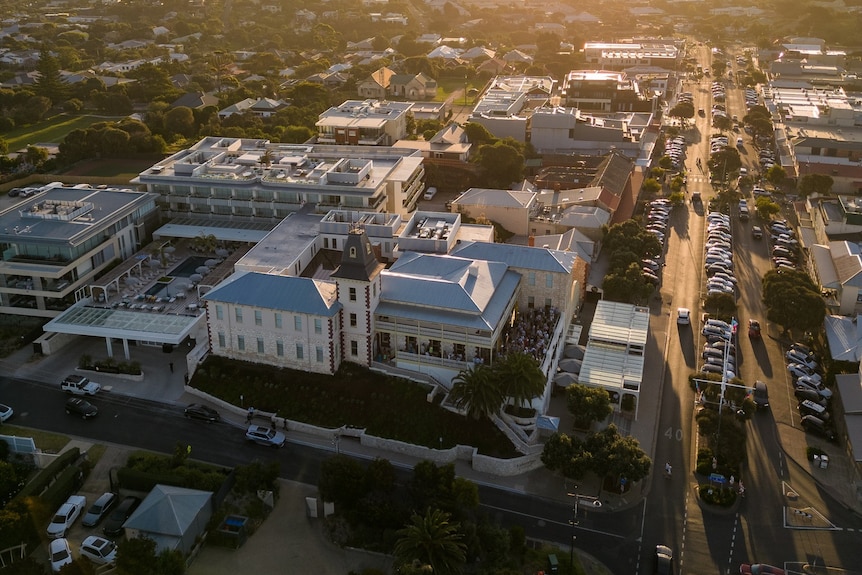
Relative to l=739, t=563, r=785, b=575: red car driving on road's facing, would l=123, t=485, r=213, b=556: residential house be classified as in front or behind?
in front

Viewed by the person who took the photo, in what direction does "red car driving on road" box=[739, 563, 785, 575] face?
facing to the left of the viewer

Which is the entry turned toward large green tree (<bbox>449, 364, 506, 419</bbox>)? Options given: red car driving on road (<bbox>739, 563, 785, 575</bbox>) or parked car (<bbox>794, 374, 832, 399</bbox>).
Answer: red car driving on road (<bbox>739, 563, 785, 575</bbox>)

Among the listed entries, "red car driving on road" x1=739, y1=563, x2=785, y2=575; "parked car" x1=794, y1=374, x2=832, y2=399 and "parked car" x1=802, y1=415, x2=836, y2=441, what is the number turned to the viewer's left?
1

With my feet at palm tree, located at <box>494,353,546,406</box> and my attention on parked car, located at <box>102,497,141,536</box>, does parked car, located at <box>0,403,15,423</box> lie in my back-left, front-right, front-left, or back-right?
front-right

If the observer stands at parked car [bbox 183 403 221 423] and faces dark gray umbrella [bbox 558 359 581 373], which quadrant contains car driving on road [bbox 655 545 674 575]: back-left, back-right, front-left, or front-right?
front-right

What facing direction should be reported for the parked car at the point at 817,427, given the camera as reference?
facing the viewer and to the right of the viewer

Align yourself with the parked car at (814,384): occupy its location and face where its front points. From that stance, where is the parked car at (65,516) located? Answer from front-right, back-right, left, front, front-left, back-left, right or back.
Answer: right

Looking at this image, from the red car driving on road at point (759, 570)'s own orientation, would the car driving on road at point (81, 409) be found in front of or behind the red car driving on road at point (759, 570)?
in front
